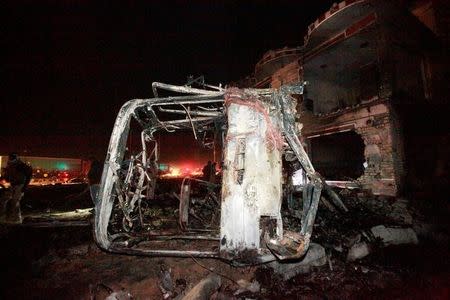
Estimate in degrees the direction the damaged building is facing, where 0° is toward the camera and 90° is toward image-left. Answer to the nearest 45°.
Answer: approximately 45°
